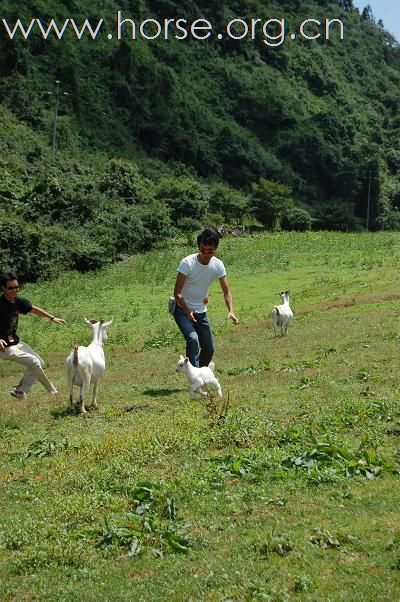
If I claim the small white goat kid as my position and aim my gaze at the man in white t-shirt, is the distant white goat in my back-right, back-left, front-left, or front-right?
front-right

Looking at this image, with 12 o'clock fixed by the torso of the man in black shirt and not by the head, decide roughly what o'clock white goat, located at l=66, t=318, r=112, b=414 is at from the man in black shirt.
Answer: The white goat is roughly at 12 o'clock from the man in black shirt.

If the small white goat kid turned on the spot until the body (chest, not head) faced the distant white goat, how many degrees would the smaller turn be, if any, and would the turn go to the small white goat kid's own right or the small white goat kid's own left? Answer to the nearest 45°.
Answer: approximately 90° to the small white goat kid's own right

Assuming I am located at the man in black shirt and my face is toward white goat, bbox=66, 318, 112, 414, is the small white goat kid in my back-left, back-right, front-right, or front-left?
front-left

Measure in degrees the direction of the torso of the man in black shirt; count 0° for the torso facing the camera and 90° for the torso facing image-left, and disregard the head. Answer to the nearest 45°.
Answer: approximately 315°

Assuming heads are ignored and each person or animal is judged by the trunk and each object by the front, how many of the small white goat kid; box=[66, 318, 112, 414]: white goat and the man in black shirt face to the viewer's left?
1

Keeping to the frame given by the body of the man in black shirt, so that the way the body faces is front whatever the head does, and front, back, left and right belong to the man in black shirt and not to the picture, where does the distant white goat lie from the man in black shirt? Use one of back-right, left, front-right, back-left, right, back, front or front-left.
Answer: left

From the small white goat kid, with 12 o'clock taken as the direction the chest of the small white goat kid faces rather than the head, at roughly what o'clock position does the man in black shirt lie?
The man in black shirt is roughly at 12 o'clock from the small white goat kid.

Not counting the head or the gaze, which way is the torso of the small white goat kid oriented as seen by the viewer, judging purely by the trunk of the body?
to the viewer's left

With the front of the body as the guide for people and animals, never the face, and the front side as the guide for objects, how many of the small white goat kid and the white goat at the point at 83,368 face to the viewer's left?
1

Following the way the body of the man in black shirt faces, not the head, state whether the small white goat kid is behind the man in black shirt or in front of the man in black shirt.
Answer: in front
